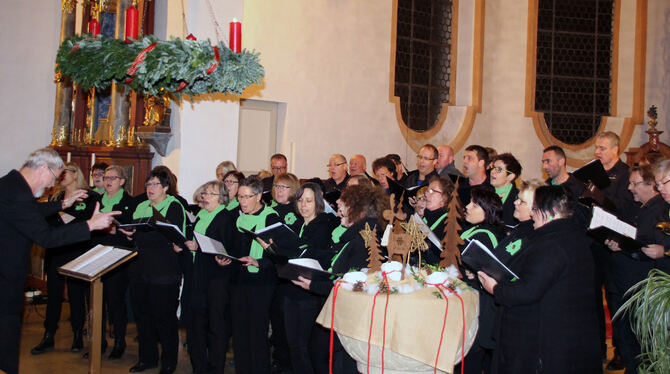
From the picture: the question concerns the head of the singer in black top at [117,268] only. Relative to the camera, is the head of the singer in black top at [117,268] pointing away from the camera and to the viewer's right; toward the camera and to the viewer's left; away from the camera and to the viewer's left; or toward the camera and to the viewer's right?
toward the camera and to the viewer's left

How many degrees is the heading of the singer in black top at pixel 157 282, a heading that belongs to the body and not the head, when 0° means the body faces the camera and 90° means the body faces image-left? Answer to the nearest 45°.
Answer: approximately 45°

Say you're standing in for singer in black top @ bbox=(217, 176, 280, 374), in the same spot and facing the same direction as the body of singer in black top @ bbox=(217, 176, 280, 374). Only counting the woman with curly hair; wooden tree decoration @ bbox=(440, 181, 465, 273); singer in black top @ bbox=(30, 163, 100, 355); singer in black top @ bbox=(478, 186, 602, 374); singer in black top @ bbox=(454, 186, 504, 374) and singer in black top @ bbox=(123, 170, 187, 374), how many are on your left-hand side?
4

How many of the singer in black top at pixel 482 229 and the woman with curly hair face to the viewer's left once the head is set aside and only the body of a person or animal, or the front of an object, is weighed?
2

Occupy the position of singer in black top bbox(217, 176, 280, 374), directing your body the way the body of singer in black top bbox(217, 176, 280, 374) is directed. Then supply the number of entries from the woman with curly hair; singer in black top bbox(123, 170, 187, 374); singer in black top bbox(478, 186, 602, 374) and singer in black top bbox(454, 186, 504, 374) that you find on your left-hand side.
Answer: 3

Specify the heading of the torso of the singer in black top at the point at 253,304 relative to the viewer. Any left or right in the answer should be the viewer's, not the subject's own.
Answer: facing the viewer and to the left of the viewer

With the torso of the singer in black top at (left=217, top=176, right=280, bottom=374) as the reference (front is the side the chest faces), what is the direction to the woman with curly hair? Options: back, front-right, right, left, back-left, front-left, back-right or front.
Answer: left

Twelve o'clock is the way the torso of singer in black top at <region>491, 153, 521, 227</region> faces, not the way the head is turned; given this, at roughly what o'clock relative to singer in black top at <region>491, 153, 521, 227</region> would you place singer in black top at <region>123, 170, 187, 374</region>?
singer in black top at <region>123, 170, 187, 374</region> is roughly at 1 o'clock from singer in black top at <region>491, 153, 521, 227</region>.

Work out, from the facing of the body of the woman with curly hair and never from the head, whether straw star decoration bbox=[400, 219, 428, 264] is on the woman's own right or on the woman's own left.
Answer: on the woman's own left
